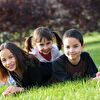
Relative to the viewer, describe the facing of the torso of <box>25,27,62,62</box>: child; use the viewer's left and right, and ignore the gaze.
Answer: facing the viewer

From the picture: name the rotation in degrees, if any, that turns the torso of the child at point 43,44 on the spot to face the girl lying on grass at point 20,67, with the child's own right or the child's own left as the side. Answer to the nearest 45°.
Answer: approximately 45° to the child's own right

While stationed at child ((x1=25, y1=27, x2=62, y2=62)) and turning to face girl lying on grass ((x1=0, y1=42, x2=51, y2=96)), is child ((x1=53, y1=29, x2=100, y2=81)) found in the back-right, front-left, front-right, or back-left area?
front-left

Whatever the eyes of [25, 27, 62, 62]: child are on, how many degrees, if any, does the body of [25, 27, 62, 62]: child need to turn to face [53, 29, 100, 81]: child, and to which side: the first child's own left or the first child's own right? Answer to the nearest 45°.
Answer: approximately 45° to the first child's own left

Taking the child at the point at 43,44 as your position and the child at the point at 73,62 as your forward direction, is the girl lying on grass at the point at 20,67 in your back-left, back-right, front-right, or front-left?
front-right

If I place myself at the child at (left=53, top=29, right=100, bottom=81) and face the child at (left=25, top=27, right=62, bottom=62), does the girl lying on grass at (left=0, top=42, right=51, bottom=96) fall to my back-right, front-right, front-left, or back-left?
front-left
